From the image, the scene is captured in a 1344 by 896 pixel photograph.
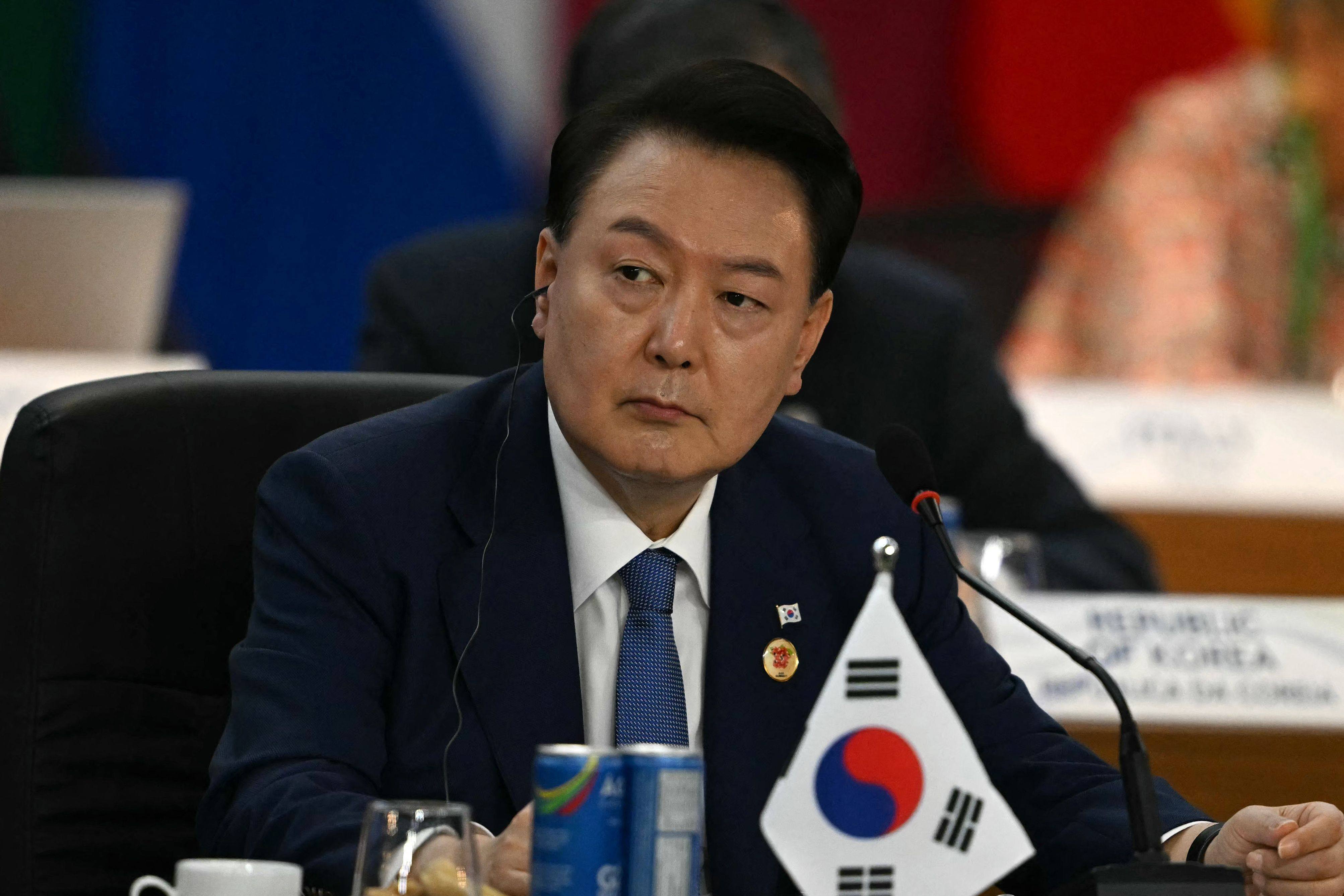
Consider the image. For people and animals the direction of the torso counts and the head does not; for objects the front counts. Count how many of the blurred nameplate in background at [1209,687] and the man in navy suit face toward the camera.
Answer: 2

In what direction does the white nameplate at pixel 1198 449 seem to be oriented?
toward the camera

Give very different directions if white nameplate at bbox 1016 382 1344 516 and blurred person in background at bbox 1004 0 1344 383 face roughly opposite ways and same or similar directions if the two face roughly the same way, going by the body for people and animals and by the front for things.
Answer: same or similar directions

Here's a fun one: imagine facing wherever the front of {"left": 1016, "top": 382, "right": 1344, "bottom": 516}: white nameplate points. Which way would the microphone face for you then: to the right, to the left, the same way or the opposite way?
to the right

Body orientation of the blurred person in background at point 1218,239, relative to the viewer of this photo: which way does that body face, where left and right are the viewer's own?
facing the viewer

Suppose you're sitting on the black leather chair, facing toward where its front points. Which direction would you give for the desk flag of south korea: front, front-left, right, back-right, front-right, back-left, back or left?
front-left

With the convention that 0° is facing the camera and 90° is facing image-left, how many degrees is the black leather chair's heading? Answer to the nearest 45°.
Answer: approximately 0°

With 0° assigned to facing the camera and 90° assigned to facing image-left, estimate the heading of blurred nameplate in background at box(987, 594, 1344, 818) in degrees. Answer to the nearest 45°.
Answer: approximately 0°

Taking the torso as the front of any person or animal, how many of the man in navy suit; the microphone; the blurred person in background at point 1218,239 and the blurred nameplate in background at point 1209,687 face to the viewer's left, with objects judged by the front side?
1

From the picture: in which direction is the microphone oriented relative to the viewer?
to the viewer's left

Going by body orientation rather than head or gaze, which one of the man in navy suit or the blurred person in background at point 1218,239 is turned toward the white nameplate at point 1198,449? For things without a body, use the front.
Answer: the blurred person in background
